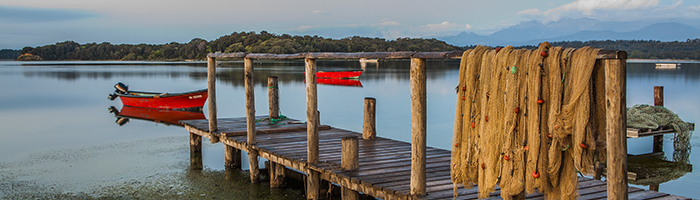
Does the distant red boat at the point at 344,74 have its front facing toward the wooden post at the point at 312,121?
no

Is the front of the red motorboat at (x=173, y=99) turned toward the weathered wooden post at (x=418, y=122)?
no

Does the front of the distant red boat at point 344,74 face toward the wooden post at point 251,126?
no

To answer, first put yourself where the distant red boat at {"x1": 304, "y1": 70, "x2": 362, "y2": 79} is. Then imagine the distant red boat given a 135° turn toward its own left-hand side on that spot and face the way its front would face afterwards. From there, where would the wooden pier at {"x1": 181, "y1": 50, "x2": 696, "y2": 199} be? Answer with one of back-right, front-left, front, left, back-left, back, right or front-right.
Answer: back-left

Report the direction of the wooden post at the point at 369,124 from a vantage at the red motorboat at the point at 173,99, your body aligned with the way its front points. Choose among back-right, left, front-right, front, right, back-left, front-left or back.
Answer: right

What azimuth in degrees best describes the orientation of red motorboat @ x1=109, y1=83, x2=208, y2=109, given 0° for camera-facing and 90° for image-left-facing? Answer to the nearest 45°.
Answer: approximately 270°

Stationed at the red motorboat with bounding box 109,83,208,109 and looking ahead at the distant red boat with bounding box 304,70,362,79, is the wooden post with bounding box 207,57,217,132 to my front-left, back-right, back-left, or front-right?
back-right

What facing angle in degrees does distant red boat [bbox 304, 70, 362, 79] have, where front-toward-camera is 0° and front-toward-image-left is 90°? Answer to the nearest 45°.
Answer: approximately 270°

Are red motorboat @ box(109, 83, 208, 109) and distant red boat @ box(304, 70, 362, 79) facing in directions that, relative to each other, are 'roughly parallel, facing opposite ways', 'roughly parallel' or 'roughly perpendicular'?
roughly parallel

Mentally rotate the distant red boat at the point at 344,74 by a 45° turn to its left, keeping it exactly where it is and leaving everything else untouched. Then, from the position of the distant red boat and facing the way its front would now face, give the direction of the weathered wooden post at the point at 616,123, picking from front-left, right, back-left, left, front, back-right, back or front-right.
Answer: back-right

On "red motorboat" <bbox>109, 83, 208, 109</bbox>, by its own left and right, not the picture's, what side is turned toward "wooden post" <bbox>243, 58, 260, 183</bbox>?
right
